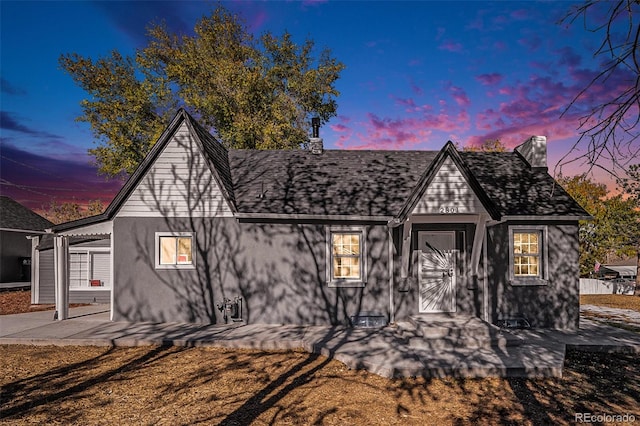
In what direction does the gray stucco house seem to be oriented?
toward the camera
